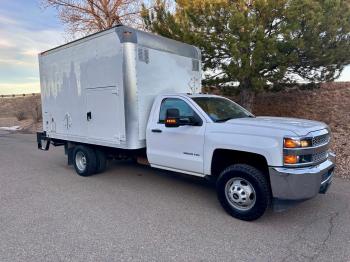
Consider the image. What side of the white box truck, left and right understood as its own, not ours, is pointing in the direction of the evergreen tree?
left
